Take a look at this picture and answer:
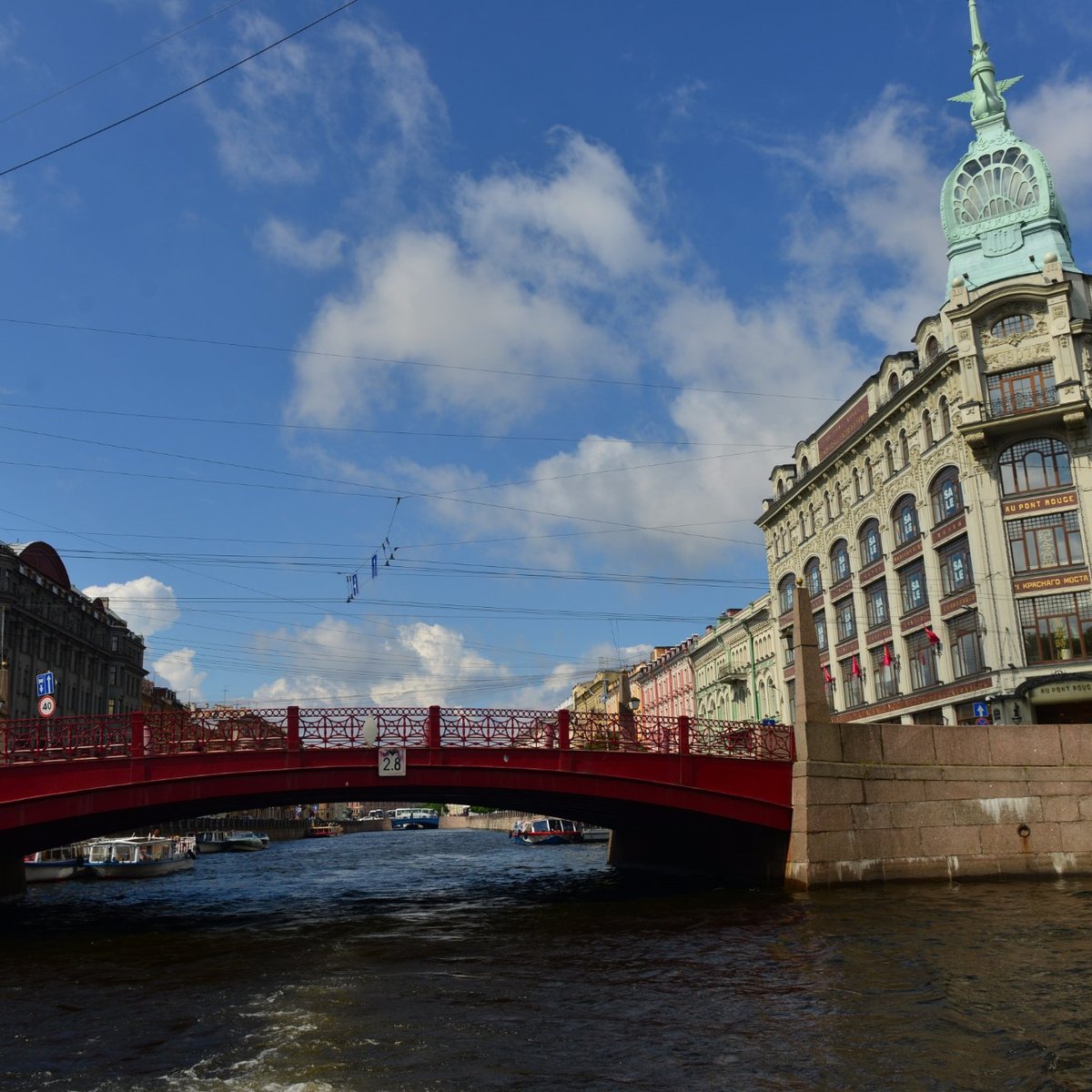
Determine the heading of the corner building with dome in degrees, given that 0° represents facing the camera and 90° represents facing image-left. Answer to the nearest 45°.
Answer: approximately 0°

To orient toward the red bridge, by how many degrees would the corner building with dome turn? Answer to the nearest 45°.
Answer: approximately 45° to its right
